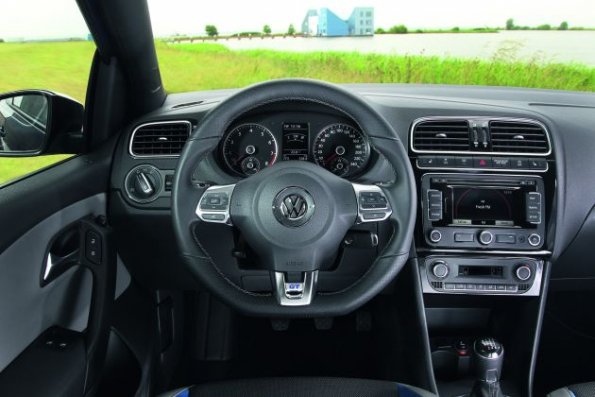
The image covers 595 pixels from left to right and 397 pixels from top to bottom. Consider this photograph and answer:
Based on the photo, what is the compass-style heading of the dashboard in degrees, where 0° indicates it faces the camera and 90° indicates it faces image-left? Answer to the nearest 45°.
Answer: approximately 0°
